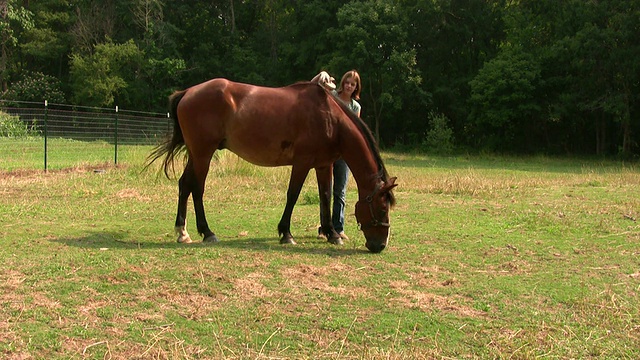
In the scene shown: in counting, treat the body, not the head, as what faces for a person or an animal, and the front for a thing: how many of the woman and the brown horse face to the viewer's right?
1

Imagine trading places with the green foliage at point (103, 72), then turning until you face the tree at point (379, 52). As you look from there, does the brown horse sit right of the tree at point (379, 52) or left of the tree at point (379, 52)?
right

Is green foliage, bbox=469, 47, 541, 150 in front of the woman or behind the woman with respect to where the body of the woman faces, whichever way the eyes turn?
behind

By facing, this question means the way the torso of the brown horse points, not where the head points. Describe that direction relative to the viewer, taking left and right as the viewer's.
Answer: facing to the right of the viewer

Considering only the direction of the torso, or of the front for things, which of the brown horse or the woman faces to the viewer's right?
the brown horse

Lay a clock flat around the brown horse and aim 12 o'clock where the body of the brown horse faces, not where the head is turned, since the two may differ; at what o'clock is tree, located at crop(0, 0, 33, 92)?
The tree is roughly at 8 o'clock from the brown horse.

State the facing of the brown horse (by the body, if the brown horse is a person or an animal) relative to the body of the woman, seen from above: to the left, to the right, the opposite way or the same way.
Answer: to the left

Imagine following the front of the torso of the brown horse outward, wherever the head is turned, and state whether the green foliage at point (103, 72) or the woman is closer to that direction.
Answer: the woman

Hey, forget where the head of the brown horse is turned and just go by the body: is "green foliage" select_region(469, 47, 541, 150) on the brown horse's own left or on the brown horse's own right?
on the brown horse's own left

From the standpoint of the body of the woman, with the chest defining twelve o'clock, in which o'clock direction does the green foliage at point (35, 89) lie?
The green foliage is roughly at 5 o'clock from the woman.

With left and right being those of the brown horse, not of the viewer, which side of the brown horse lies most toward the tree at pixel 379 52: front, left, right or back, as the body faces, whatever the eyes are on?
left

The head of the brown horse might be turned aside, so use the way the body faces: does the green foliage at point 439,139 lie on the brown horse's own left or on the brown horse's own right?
on the brown horse's own left

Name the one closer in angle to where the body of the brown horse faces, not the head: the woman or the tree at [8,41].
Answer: the woman

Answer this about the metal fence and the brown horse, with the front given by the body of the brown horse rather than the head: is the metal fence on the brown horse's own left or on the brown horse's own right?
on the brown horse's own left

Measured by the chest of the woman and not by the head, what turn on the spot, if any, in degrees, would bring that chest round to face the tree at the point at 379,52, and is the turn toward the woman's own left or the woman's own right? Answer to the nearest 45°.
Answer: approximately 180°

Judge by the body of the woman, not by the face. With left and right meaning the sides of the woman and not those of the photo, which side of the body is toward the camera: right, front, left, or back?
front
